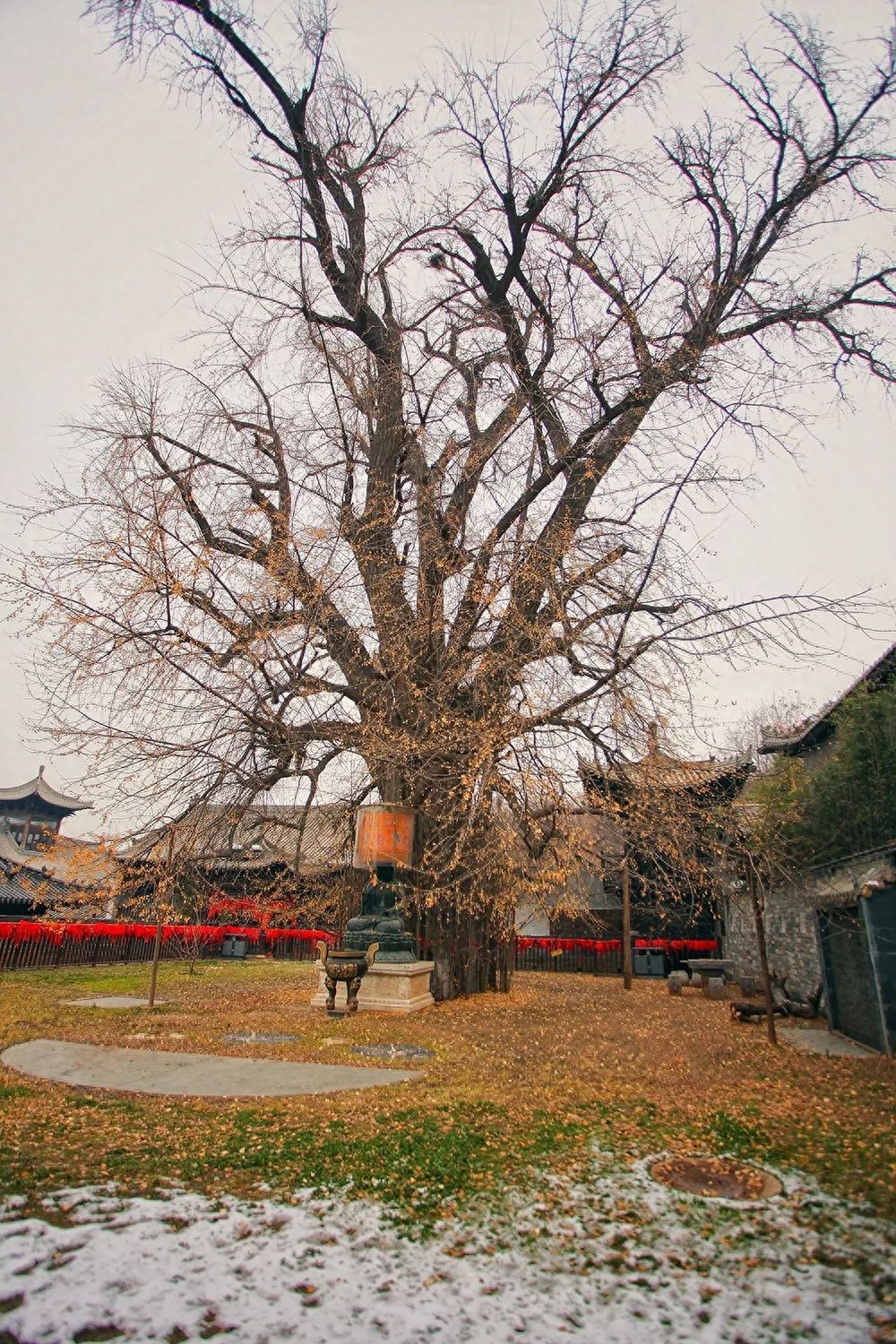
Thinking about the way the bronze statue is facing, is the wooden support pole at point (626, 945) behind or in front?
behind

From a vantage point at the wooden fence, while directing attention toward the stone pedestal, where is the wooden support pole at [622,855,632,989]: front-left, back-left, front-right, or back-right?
front-left

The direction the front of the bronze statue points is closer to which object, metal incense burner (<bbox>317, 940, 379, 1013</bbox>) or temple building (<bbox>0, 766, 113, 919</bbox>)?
the metal incense burner

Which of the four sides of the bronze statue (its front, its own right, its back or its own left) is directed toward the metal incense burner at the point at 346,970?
front

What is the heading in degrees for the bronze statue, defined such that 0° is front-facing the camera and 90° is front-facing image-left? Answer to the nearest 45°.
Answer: approximately 45°

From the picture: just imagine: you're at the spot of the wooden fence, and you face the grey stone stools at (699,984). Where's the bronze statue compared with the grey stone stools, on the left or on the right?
right
